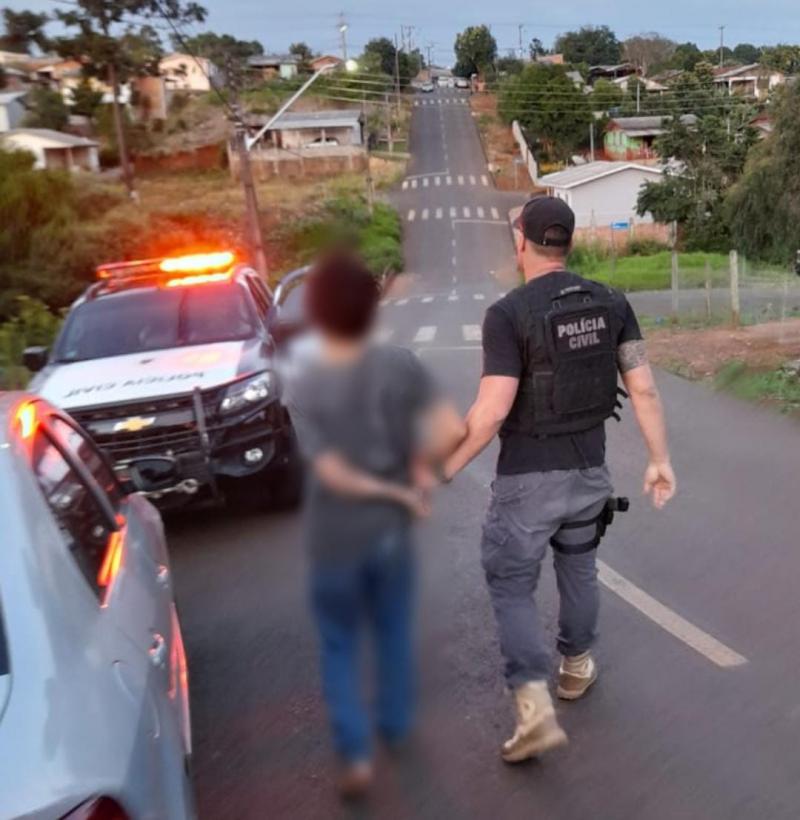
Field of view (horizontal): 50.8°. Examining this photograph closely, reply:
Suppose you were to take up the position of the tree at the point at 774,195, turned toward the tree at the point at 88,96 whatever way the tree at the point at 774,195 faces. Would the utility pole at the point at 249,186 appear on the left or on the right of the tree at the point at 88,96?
left

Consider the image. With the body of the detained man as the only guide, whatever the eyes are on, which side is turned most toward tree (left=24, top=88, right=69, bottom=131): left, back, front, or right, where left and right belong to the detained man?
front

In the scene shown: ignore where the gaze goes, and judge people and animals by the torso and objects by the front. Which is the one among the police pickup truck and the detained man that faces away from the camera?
the detained man

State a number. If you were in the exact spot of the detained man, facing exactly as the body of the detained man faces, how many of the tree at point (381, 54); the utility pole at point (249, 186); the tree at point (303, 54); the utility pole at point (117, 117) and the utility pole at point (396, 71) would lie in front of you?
5

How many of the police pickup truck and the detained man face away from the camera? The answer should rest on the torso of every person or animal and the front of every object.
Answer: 1

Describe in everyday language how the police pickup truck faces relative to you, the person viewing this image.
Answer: facing the viewer and to the left of the viewer

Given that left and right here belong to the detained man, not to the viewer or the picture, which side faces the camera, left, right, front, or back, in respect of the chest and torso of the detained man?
back

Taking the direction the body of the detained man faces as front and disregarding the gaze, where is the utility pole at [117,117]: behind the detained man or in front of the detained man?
in front

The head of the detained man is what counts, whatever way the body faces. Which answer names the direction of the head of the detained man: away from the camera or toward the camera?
away from the camera

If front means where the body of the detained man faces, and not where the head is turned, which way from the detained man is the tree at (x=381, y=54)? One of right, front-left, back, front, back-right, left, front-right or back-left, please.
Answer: front

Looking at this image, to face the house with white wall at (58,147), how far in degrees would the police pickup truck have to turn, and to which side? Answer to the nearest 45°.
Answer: approximately 135° to its right

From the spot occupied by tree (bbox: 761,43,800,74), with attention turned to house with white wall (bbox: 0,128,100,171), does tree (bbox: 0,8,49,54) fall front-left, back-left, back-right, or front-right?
front-right

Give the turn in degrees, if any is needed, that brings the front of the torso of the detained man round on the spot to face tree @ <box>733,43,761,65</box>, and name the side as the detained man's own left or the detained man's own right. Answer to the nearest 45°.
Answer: approximately 45° to the detained man's own right

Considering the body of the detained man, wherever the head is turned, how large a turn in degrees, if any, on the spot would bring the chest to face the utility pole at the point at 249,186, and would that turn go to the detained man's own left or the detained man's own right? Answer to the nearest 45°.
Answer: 0° — they already face it

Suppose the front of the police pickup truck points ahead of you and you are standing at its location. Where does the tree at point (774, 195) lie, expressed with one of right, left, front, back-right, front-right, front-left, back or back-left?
back
